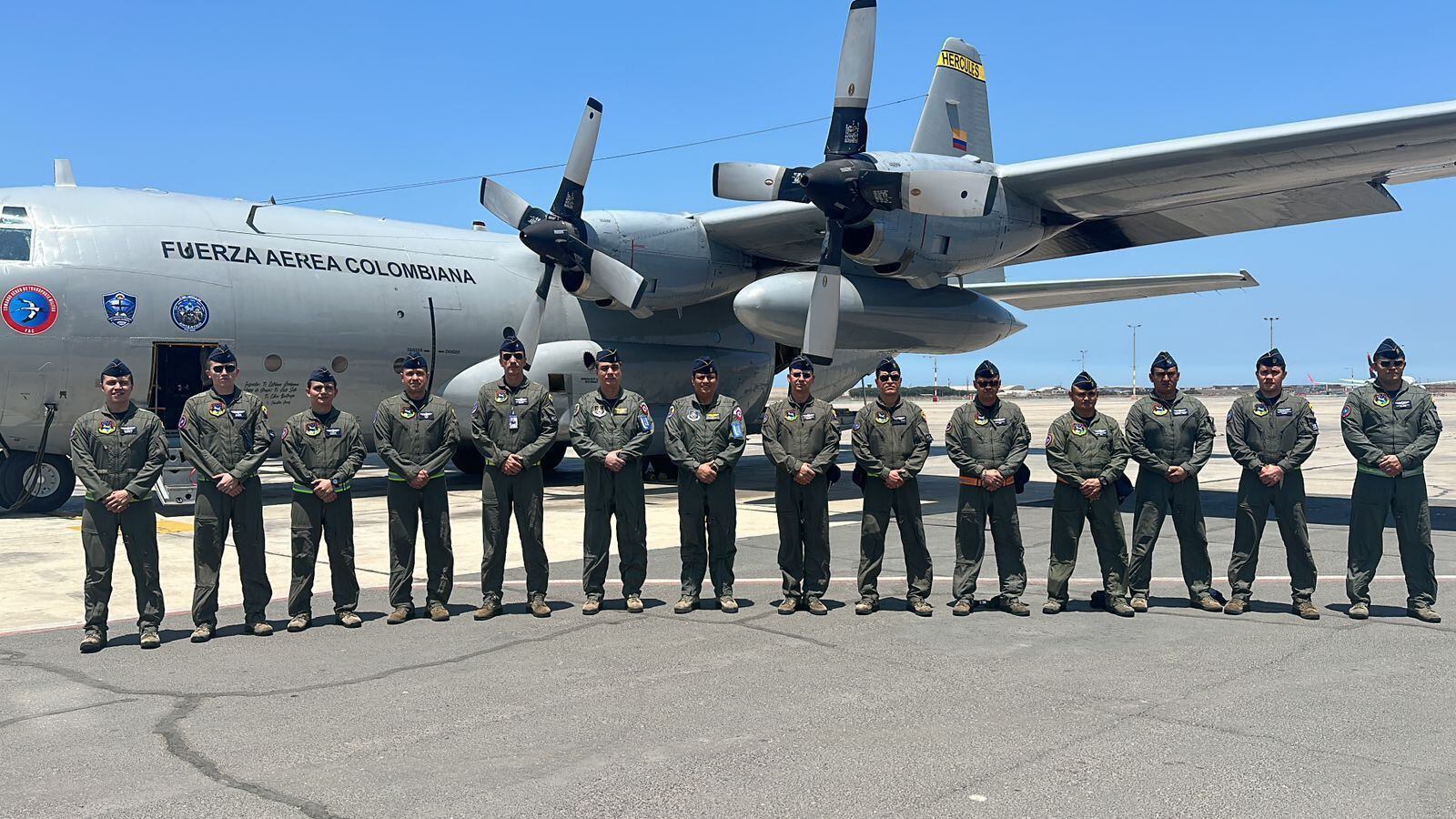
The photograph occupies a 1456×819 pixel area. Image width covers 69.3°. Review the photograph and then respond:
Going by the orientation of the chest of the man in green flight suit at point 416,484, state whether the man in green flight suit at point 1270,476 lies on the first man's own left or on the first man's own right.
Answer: on the first man's own left

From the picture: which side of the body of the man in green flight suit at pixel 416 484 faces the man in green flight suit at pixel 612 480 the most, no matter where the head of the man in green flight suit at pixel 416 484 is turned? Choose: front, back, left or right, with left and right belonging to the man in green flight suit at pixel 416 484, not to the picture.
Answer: left

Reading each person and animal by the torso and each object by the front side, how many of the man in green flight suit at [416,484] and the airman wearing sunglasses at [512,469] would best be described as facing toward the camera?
2

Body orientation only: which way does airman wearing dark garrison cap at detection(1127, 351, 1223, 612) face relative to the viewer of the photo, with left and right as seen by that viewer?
facing the viewer

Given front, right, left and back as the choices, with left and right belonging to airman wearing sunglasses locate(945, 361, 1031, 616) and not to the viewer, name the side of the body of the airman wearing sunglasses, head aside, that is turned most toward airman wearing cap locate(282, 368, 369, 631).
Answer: right

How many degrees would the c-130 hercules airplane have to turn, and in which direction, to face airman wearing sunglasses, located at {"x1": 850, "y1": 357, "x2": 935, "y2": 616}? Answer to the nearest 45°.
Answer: approximately 90° to its left

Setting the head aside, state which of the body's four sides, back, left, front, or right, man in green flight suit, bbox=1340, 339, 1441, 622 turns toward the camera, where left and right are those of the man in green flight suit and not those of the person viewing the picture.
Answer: front

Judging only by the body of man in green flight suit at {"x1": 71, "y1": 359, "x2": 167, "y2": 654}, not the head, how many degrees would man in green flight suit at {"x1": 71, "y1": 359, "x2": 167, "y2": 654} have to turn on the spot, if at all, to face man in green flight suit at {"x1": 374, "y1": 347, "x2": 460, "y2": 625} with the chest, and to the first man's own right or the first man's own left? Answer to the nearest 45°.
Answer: approximately 90° to the first man's own left

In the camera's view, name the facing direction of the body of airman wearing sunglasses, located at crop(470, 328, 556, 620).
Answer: toward the camera

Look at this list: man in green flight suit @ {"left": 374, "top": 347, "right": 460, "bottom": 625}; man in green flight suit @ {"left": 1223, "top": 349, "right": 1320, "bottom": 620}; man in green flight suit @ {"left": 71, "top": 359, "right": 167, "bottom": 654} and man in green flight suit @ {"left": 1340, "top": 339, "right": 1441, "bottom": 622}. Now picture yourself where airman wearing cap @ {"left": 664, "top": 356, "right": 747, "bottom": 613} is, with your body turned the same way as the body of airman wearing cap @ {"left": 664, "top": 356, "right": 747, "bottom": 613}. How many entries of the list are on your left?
2

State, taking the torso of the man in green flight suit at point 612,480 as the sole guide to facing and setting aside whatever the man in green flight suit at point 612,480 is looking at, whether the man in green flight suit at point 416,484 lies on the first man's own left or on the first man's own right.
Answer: on the first man's own right

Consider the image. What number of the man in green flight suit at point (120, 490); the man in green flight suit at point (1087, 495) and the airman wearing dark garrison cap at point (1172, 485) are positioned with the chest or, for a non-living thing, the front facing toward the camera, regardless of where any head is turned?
3

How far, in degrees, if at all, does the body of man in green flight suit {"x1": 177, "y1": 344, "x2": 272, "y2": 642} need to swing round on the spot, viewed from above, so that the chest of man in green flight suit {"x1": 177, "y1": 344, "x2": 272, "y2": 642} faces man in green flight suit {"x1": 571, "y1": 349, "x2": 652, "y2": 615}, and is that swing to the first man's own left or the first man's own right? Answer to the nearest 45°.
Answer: approximately 90° to the first man's own left
